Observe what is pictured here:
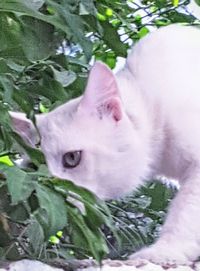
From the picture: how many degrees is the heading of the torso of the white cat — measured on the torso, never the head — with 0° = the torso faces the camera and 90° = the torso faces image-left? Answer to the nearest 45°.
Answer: approximately 90°
